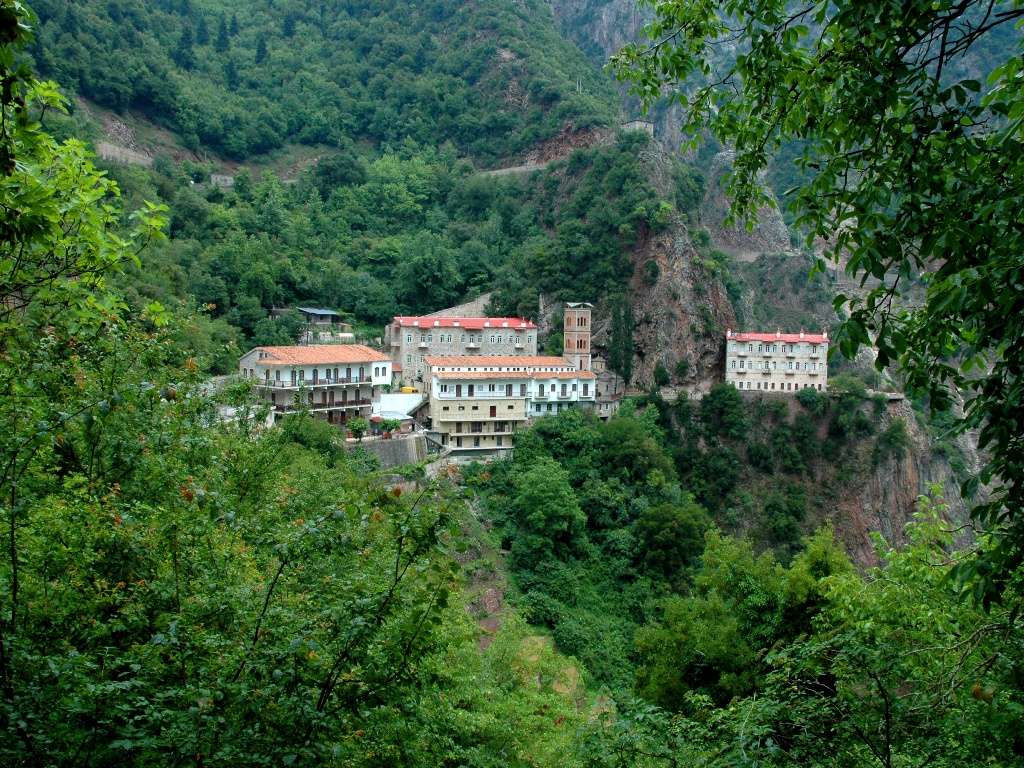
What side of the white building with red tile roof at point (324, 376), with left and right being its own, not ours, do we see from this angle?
front

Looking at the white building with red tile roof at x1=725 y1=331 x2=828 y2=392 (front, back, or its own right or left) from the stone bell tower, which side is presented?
right

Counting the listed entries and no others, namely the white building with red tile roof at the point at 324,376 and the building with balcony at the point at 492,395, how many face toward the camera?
2

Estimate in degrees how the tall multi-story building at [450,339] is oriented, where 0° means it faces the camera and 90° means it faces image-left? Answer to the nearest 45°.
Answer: approximately 0°

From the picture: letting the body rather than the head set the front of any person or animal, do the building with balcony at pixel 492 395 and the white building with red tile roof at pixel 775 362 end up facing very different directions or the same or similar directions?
same or similar directions

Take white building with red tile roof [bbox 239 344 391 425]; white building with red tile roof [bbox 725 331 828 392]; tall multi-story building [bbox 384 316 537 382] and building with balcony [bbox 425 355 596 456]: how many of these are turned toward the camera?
4

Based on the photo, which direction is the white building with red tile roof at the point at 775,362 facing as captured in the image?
toward the camera

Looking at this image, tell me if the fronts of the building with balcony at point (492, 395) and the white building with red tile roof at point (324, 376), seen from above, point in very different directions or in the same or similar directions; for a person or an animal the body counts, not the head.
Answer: same or similar directions

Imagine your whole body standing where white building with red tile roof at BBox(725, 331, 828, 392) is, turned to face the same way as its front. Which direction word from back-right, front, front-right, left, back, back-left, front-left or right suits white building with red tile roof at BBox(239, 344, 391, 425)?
front-right
